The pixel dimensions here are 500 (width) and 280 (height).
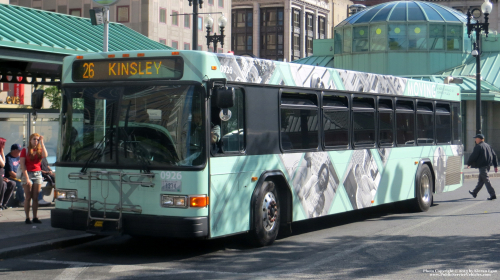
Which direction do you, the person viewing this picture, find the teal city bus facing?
facing the viewer and to the left of the viewer
